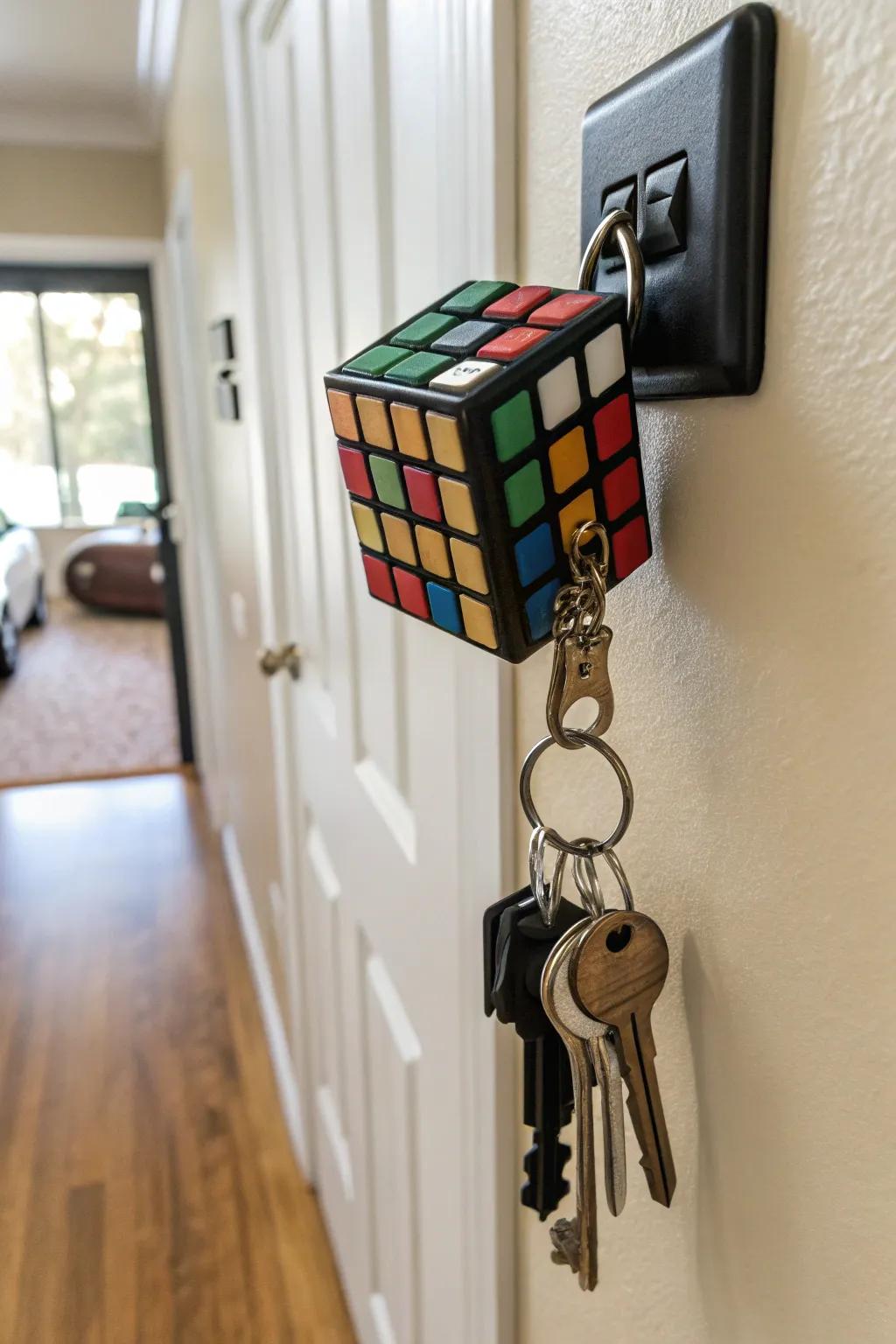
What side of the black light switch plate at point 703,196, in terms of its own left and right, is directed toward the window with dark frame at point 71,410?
right

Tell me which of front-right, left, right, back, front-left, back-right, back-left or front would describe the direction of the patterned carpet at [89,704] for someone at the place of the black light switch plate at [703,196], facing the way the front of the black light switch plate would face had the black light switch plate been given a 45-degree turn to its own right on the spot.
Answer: front-right

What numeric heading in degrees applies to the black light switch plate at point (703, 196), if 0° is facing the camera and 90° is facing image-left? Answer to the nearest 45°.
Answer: approximately 45°
